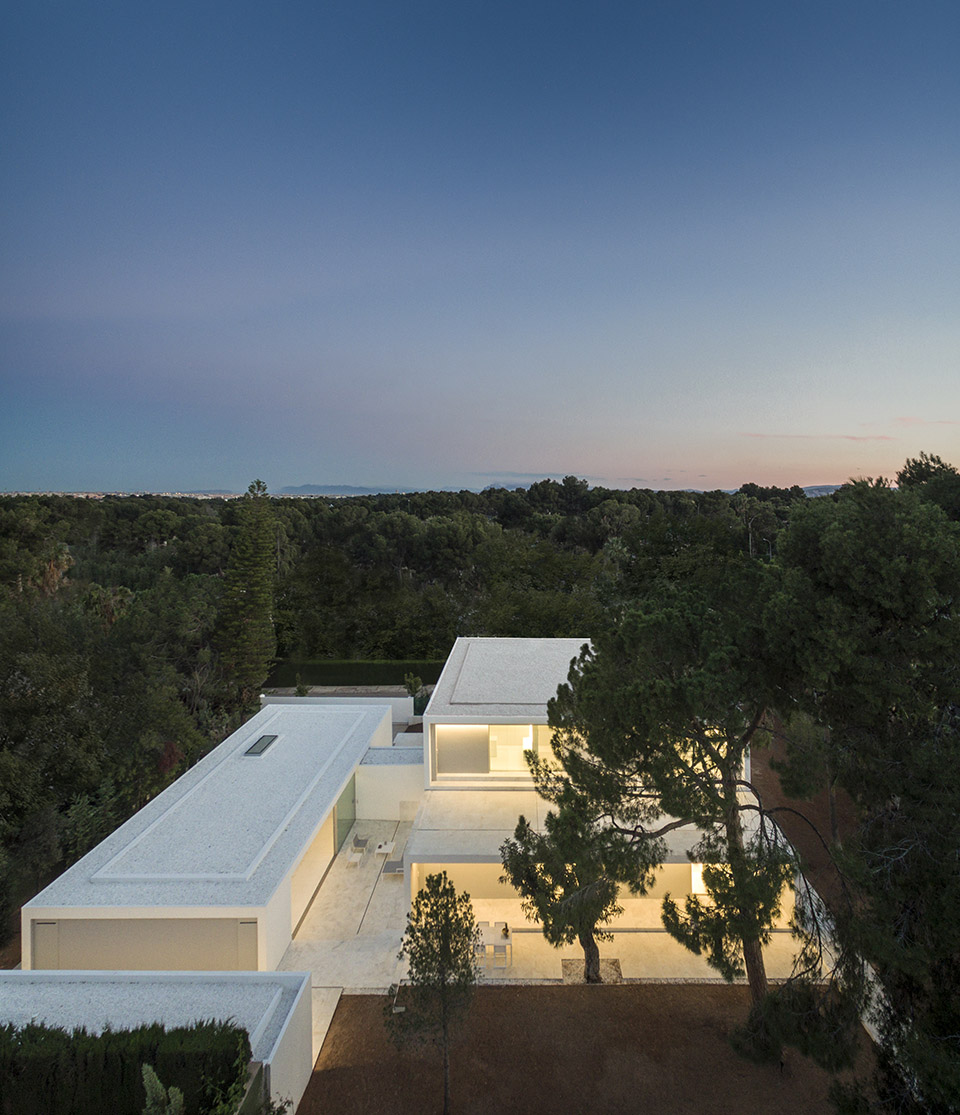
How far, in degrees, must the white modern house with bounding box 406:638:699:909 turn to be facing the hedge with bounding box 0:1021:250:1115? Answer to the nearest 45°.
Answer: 0° — it already faces it

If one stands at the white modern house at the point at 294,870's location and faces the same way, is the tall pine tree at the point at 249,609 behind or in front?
behind

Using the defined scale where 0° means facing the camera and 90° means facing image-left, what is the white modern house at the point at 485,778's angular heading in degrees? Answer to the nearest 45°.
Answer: approximately 0°

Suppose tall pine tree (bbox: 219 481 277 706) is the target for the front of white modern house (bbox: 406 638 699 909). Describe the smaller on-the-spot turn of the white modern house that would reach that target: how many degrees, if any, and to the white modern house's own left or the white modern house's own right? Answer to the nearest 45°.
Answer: approximately 135° to the white modern house's own right

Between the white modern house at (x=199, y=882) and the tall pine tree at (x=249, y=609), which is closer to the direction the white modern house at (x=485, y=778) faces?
the white modern house

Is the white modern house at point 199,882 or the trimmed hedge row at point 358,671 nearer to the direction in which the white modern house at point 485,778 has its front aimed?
the white modern house
